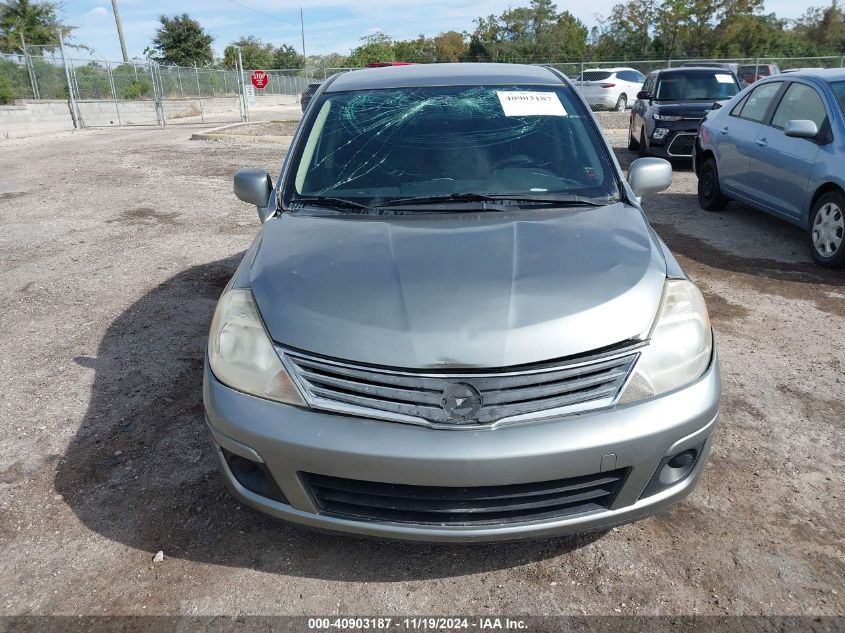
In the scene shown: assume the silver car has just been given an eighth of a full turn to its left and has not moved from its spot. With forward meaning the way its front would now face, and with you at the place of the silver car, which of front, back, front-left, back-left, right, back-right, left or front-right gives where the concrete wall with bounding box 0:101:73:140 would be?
back

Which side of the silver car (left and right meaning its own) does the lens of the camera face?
front

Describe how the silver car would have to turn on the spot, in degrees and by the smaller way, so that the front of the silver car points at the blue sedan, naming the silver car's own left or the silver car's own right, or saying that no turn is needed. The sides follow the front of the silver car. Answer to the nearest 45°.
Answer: approximately 135° to the silver car's own left

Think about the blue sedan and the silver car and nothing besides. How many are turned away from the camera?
0

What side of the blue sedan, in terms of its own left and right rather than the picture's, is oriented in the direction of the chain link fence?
back

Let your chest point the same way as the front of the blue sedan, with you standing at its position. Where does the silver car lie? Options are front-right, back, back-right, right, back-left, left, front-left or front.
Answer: front-right

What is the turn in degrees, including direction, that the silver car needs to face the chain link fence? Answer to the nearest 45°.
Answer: approximately 135° to its right

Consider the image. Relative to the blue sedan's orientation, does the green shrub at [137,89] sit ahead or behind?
behind

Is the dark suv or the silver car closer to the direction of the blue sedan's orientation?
the silver car

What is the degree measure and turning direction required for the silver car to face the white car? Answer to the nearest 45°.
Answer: approximately 180°

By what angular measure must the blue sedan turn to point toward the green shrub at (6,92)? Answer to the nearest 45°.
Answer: approximately 135° to its right
